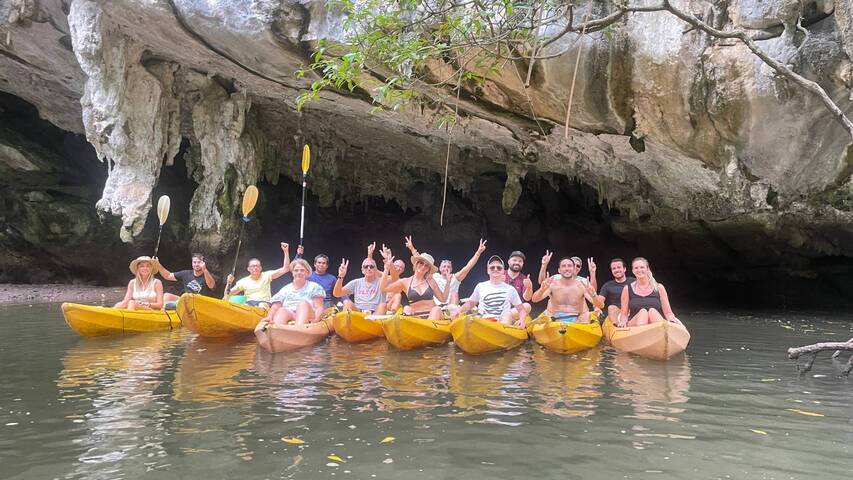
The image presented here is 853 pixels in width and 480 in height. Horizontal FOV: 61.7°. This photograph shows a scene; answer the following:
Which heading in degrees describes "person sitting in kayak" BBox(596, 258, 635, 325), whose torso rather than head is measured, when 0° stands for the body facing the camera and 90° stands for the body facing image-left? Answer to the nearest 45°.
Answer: approximately 0°

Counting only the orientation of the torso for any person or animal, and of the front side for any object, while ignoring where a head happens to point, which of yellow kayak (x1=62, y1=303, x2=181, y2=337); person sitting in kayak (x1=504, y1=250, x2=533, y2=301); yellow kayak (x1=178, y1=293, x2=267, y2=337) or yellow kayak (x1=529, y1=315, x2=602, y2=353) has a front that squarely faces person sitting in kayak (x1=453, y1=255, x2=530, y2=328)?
person sitting in kayak (x1=504, y1=250, x2=533, y2=301)

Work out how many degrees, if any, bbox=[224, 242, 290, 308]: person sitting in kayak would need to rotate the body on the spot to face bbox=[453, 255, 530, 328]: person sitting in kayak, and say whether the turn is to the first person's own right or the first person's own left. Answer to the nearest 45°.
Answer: approximately 45° to the first person's own left

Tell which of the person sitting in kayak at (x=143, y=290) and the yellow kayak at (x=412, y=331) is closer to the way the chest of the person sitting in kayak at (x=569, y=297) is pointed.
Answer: the yellow kayak

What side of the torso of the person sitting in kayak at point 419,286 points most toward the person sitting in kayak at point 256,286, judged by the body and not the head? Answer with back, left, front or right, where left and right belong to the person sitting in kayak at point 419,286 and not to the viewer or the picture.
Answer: right

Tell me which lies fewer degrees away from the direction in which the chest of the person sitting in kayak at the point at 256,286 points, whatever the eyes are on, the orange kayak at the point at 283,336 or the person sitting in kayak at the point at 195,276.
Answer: the orange kayak
